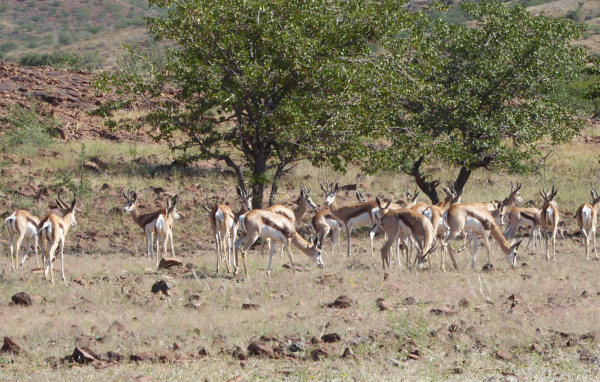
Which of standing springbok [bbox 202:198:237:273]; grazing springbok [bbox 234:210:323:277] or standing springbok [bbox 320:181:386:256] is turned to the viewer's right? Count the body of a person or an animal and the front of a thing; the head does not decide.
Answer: grazing springbok [bbox 234:210:323:277]

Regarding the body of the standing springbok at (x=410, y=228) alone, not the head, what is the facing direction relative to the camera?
to the viewer's right

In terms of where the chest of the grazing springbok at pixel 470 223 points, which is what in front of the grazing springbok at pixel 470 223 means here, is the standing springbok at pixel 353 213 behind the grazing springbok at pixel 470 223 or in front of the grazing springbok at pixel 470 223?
behind

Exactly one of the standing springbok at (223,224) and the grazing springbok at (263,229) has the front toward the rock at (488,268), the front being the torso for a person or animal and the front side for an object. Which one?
the grazing springbok

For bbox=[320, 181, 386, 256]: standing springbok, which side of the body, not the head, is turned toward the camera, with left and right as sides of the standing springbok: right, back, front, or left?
left

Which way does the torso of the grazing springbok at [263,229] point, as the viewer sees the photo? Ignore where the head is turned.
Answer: to the viewer's right

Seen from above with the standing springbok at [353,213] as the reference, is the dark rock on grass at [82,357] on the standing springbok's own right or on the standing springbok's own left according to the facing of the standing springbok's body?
on the standing springbok's own left

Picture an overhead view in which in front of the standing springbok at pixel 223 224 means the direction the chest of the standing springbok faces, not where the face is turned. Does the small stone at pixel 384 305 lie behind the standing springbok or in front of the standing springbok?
behind

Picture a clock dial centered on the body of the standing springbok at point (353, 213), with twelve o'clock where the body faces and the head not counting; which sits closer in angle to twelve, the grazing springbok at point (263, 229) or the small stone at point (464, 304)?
the grazing springbok

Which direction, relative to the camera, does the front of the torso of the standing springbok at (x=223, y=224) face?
away from the camera

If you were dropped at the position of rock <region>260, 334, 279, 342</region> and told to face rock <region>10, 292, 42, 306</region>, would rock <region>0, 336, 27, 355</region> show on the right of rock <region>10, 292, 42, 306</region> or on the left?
left

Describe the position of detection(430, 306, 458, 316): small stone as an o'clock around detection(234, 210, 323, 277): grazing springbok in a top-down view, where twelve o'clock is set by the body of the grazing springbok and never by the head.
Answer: The small stone is roughly at 2 o'clock from the grazing springbok.

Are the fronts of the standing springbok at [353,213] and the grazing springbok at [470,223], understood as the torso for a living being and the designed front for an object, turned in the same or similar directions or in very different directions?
very different directions

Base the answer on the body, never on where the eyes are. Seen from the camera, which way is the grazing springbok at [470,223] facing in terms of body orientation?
to the viewer's right
